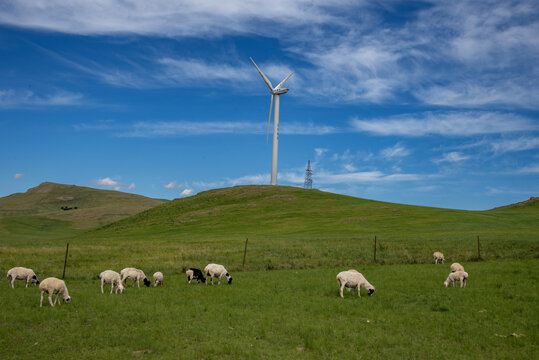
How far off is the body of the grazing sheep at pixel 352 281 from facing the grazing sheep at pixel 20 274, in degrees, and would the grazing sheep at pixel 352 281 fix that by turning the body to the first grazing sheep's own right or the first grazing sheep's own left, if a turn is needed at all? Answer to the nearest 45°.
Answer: approximately 180°

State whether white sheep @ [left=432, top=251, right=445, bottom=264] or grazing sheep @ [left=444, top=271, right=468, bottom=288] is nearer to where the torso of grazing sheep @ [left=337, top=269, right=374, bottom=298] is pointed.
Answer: the grazing sheep

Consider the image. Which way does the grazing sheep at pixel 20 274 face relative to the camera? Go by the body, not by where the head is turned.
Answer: to the viewer's right

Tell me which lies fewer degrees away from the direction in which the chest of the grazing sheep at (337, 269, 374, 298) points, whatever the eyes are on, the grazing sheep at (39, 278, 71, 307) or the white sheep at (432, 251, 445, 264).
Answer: the white sheep

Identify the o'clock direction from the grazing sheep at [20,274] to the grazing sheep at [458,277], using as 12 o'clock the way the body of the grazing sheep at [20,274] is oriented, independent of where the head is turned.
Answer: the grazing sheep at [458,277] is roughly at 1 o'clock from the grazing sheep at [20,274].

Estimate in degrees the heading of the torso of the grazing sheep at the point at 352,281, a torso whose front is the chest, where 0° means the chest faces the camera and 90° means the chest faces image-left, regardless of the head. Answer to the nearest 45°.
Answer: approximately 270°
